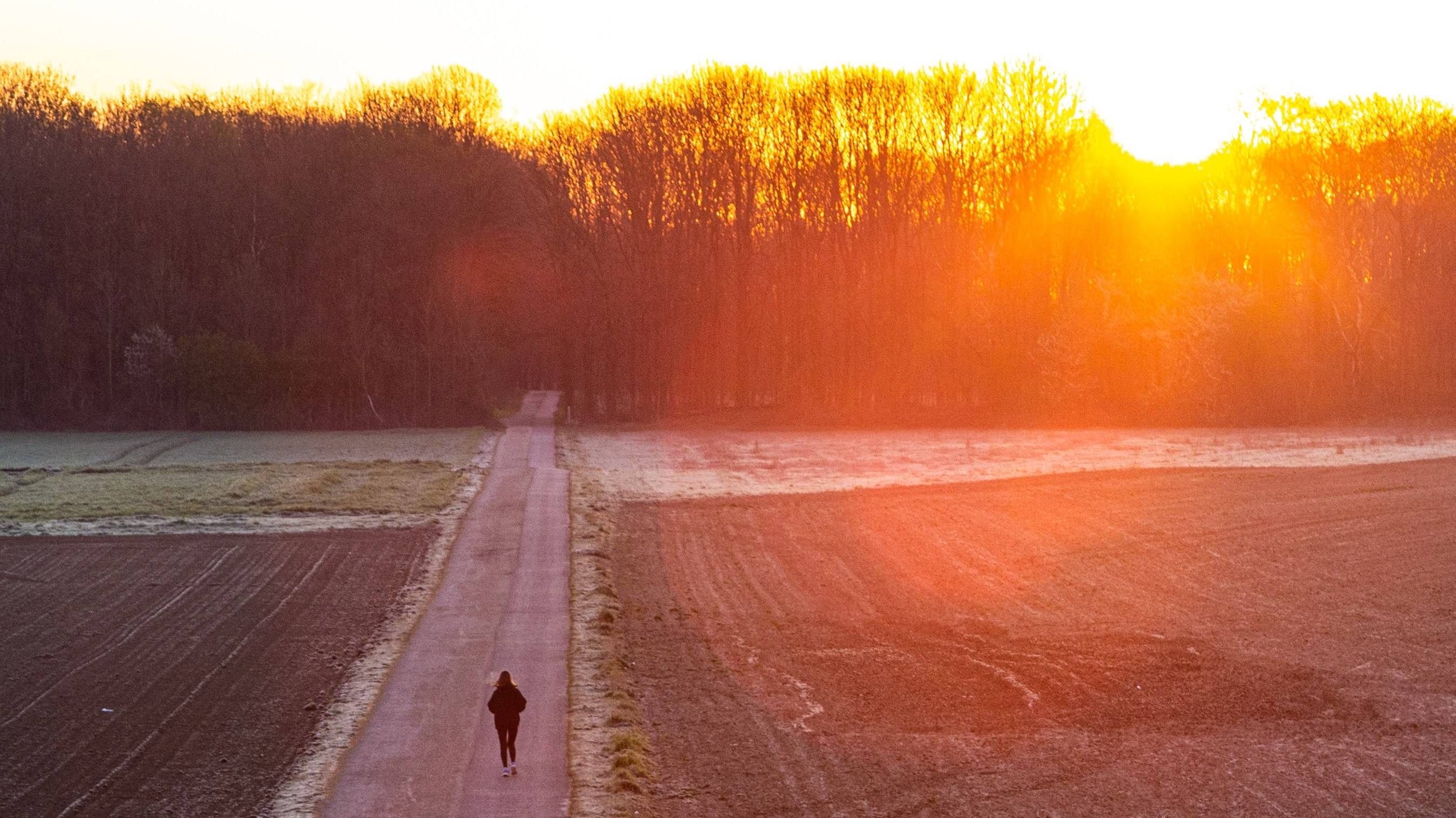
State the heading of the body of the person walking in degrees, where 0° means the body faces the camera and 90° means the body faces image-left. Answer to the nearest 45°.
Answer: approximately 180°

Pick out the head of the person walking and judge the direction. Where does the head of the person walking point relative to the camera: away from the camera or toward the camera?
away from the camera
